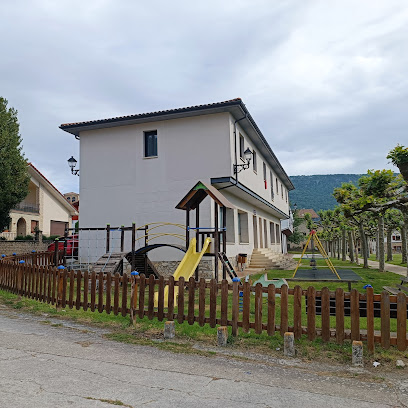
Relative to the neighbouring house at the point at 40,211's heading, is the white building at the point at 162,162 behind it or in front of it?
in front

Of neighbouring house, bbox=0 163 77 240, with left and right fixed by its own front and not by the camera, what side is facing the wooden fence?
front

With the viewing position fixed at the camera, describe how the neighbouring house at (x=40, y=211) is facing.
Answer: facing the viewer

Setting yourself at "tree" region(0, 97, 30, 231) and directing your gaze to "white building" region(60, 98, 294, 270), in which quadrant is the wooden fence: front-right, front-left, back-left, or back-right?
front-right
